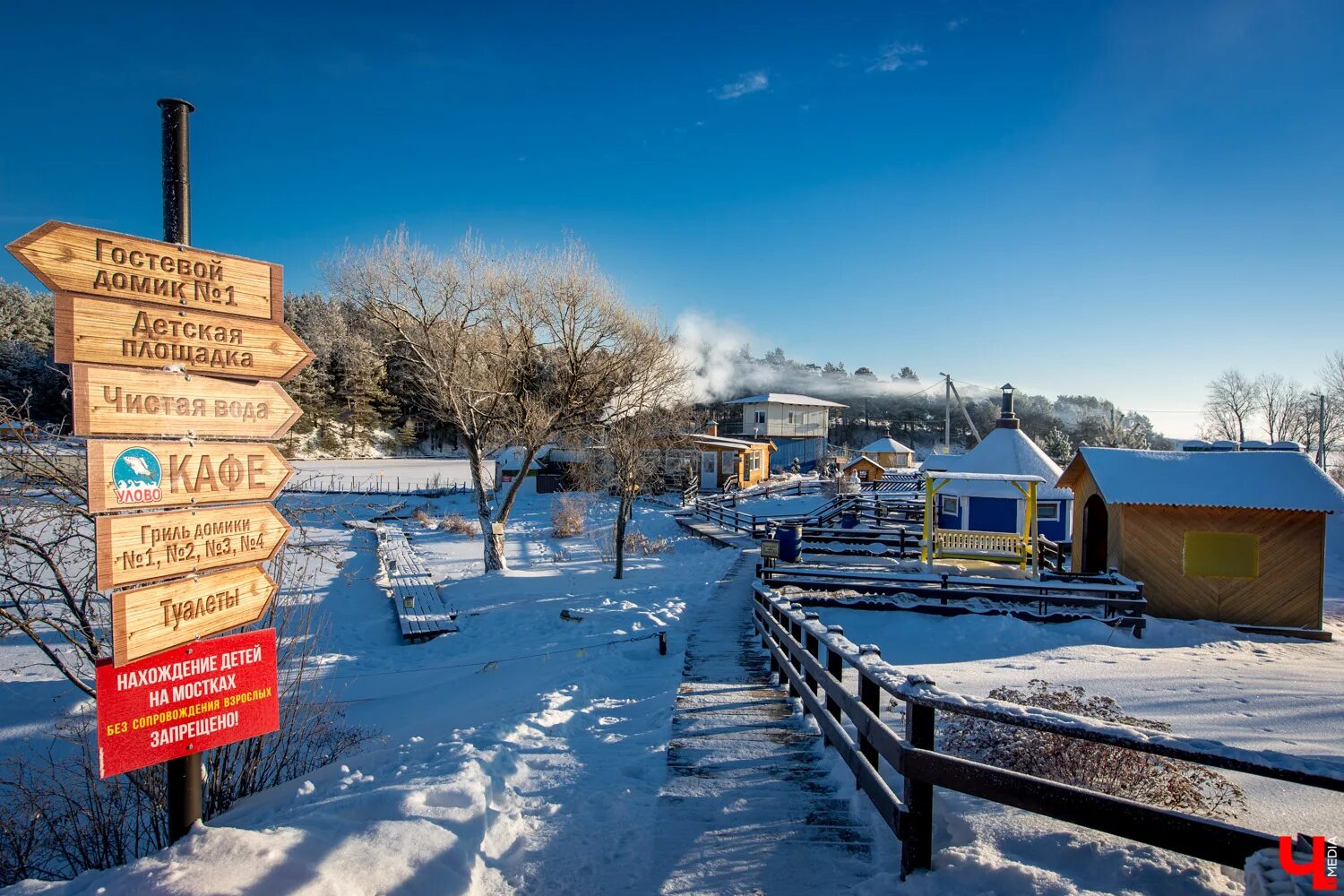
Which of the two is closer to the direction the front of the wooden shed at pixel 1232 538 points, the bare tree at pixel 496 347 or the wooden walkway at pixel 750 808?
the bare tree

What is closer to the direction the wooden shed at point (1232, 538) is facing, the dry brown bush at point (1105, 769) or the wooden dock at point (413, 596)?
the wooden dock

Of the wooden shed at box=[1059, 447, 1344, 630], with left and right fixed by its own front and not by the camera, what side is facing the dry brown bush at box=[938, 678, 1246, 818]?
left

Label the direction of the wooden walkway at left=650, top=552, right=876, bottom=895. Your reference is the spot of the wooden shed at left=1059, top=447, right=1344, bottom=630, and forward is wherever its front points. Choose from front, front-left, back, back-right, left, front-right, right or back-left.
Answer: left

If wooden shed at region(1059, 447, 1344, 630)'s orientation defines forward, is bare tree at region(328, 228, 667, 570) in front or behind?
in front

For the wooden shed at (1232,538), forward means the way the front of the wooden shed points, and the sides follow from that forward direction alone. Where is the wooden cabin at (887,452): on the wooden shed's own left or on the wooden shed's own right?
on the wooden shed's own right

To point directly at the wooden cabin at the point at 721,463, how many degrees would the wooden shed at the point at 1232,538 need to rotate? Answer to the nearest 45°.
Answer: approximately 45° to its right

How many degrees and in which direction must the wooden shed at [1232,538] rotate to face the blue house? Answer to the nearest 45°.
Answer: approximately 45° to its right

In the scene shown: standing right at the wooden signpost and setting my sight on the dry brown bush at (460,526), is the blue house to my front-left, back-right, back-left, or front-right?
front-right

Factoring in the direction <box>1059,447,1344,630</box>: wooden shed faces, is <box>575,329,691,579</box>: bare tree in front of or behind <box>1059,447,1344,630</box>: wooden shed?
in front

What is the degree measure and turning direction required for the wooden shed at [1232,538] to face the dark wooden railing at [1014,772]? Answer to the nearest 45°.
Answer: approximately 90° to its left

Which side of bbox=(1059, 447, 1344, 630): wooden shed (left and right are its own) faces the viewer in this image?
left
